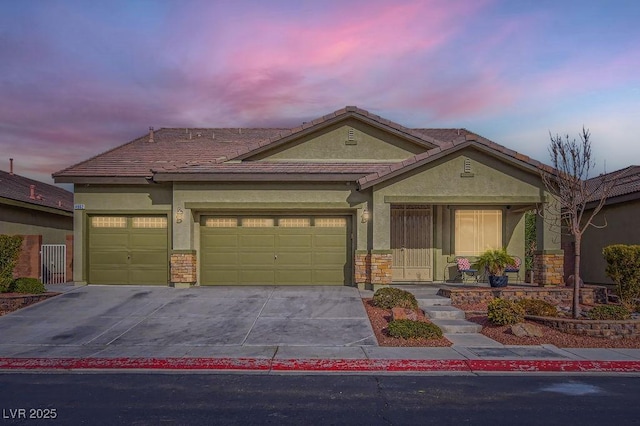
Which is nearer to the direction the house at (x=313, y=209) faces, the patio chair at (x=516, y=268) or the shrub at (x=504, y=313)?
the shrub

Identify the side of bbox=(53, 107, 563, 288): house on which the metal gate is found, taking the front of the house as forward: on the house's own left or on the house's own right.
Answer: on the house's own right

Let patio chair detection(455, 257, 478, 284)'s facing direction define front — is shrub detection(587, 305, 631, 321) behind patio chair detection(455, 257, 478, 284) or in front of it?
in front

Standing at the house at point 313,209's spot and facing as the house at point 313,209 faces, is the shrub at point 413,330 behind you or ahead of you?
ahead

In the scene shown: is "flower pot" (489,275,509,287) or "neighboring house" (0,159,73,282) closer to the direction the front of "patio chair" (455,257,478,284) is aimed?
the flower pot

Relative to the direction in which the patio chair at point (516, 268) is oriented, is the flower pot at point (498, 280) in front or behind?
in front

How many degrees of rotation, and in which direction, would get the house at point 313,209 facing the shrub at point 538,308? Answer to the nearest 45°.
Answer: approximately 45° to its left

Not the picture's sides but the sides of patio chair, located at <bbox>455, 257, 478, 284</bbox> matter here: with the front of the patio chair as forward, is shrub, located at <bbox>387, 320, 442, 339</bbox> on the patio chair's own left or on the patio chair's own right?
on the patio chair's own right

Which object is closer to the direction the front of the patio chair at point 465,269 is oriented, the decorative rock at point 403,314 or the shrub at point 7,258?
the decorative rock

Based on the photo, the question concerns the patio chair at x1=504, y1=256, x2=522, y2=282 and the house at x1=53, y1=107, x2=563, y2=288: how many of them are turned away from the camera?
0

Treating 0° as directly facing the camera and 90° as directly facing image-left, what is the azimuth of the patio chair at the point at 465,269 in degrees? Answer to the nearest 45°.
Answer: approximately 315°

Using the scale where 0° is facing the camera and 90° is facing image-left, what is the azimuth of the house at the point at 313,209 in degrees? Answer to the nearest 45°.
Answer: approximately 0°

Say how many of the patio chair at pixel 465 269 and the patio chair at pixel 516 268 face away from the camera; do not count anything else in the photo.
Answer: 0
